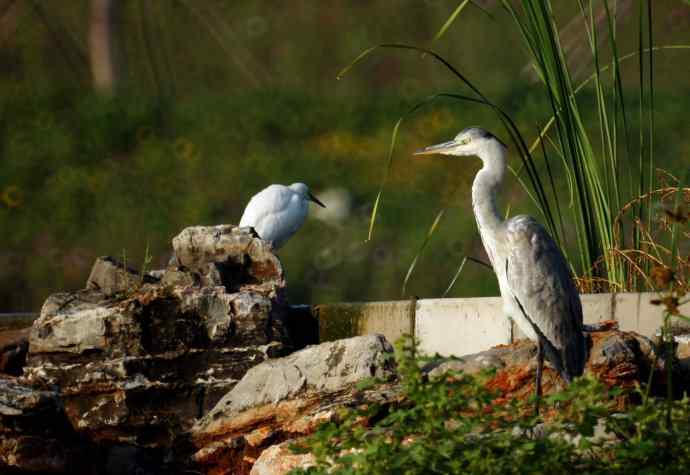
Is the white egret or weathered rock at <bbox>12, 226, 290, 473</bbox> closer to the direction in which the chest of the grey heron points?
the weathered rock

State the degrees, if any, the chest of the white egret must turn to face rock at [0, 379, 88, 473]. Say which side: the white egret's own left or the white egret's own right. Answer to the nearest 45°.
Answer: approximately 90° to the white egret's own right

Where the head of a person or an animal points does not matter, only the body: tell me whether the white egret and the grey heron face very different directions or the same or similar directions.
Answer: very different directions

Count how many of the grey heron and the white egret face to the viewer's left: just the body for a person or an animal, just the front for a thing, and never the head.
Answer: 1

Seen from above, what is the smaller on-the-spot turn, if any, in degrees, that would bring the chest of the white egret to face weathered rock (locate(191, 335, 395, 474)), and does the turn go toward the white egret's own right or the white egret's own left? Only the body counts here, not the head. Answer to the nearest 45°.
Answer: approximately 90° to the white egret's own right

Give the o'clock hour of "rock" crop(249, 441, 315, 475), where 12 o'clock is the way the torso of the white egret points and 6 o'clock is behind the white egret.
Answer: The rock is roughly at 3 o'clock from the white egret.

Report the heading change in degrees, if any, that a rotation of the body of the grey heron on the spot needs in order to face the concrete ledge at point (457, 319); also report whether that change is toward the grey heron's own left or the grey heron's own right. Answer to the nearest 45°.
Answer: approximately 45° to the grey heron's own right

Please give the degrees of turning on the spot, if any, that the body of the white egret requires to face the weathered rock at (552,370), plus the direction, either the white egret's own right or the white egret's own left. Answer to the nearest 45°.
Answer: approximately 90° to the white egret's own right

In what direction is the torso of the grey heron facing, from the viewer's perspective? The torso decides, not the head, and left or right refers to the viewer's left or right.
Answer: facing to the left of the viewer

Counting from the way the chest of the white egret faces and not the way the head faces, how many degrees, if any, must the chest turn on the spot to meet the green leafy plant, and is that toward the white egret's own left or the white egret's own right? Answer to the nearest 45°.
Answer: approximately 90° to the white egret's own right

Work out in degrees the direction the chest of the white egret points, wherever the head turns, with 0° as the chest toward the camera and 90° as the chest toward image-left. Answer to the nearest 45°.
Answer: approximately 270°
